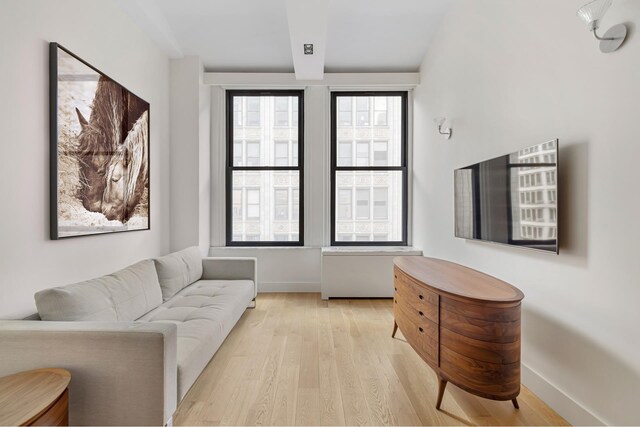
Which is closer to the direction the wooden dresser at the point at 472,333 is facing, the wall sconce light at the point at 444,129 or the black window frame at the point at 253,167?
the black window frame

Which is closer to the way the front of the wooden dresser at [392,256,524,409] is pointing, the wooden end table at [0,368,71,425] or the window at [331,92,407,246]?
the wooden end table

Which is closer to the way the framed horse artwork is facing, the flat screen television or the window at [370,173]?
the flat screen television

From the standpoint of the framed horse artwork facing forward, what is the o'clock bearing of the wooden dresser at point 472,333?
The wooden dresser is roughly at 12 o'clock from the framed horse artwork.

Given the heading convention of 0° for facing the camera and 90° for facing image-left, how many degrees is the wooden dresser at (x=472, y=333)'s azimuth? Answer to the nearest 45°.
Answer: approximately 45°

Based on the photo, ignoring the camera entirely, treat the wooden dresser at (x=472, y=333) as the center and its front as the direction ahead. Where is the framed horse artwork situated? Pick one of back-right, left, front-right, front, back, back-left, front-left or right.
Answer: front-right

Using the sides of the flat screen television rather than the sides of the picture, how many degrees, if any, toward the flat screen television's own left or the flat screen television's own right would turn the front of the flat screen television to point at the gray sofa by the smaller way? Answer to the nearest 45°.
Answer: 0° — it already faces it

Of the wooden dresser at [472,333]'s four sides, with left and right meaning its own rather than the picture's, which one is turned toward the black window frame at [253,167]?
right
